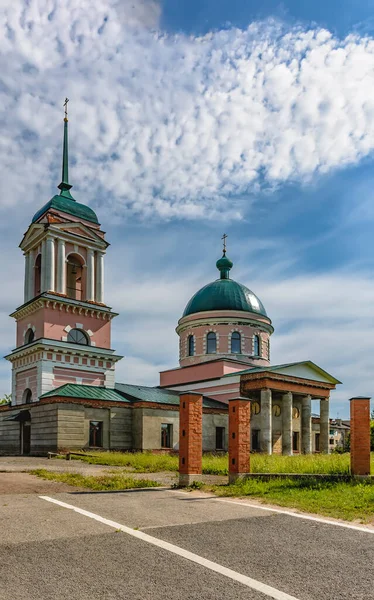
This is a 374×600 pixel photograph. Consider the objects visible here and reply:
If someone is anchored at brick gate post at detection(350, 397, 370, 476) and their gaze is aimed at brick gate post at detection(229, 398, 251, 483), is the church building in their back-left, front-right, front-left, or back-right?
front-right
